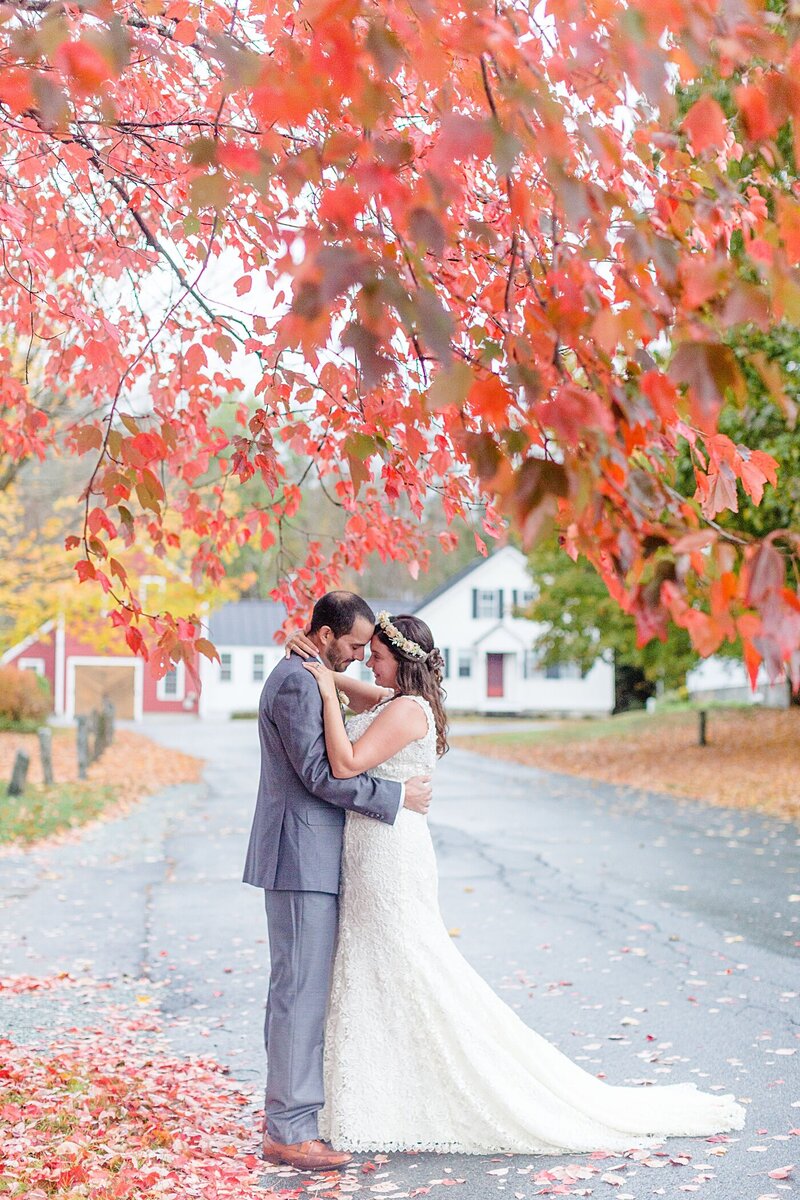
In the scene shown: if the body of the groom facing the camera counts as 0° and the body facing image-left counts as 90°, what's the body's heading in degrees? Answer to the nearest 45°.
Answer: approximately 270°

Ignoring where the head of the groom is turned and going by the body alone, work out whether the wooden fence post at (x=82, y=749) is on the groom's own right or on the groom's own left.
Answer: on the groom's own left

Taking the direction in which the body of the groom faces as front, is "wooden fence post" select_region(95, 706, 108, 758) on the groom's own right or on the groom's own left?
on the groom's own left

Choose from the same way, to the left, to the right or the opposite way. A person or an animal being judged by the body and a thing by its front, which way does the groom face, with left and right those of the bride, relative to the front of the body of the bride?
the opposite way

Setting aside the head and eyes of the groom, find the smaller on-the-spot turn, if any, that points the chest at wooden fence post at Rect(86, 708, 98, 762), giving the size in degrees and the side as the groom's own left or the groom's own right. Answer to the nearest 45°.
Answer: approximately 90° to the groom's own left

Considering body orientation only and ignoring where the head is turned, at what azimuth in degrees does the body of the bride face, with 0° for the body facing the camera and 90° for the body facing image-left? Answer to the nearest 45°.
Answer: approximately 90°

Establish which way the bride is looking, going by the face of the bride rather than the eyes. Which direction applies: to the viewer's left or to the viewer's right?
to the viewer's left

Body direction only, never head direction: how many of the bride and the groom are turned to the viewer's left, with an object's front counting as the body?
1

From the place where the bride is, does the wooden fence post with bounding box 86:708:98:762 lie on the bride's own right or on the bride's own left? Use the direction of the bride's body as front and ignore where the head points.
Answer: on the bride's own right
